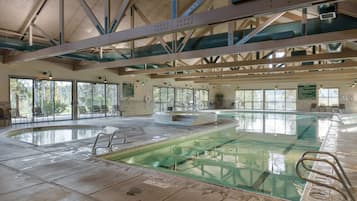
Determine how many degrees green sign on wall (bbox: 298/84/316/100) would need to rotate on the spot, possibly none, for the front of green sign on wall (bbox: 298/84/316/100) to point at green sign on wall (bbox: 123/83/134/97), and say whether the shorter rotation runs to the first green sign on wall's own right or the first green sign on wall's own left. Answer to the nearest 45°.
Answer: approximately 45° to the first green sign on wall's own right

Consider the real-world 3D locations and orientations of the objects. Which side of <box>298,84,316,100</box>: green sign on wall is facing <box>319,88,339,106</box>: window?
left

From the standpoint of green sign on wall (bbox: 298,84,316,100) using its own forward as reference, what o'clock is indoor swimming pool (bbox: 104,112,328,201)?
The indoor swimming pool is roughly at 12 o'clock from the green sign on wall.

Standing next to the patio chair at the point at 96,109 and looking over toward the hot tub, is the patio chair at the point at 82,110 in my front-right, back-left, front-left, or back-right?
back-right

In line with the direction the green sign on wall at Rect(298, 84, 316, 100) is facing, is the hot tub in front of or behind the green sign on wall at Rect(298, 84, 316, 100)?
in front

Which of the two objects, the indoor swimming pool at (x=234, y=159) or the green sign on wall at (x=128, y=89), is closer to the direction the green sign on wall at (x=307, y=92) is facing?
the indoor swimming pool

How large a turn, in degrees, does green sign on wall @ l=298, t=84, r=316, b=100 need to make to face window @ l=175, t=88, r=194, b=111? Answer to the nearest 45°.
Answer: approximately 45° to its right

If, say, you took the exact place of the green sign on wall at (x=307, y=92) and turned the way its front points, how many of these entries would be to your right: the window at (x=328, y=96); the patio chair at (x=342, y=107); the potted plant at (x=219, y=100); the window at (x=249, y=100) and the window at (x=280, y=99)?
3

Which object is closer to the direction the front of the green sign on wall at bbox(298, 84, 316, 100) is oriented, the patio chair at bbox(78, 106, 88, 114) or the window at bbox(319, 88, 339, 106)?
the patio chair

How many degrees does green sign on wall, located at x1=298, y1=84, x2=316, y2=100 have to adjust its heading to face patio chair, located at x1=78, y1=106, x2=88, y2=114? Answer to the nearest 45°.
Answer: approximately 45° to its right

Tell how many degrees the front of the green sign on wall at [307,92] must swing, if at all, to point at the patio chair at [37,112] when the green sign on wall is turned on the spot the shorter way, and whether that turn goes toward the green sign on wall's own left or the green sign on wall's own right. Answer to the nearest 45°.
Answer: approximately 45° to the green sign on wall's own right

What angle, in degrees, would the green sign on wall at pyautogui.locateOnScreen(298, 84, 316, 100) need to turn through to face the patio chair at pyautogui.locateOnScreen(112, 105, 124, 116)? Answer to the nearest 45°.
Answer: approximately 45° to its right

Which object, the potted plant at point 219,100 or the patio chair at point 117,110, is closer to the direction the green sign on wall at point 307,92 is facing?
the patio chair

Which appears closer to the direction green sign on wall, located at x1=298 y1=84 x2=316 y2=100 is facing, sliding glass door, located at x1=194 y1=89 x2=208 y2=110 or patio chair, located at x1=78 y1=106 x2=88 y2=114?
the patio chair

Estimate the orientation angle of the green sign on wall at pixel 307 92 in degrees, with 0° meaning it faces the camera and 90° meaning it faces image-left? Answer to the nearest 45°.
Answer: approximately 0°

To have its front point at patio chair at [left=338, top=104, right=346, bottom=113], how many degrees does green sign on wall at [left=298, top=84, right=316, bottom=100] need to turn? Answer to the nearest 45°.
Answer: approximately 90° to its left

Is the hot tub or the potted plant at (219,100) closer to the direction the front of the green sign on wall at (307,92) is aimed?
the hot tub

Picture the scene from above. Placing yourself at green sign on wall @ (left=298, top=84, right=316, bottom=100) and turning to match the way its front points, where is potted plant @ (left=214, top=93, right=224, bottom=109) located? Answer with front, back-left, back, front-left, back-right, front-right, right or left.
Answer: right
